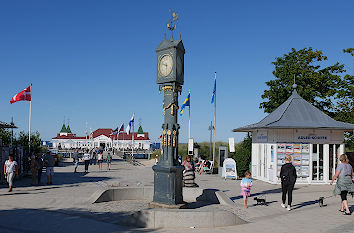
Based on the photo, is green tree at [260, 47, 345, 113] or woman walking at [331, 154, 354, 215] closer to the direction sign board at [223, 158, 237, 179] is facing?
the woman walking

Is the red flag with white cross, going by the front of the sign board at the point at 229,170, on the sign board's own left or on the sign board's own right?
on the sign board's own right

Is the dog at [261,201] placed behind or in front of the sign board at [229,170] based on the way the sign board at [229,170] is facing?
in front

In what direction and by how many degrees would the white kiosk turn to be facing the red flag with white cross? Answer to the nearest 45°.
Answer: approximately 90° to its right

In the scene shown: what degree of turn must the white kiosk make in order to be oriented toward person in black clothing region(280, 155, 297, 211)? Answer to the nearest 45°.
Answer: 0° — it already faces them

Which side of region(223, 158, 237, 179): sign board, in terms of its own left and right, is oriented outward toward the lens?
front

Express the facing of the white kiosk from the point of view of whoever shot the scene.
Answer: facing the viewer

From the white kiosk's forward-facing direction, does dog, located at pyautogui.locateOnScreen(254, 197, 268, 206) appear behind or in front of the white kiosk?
in front

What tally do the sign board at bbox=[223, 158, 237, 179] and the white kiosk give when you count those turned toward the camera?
2
